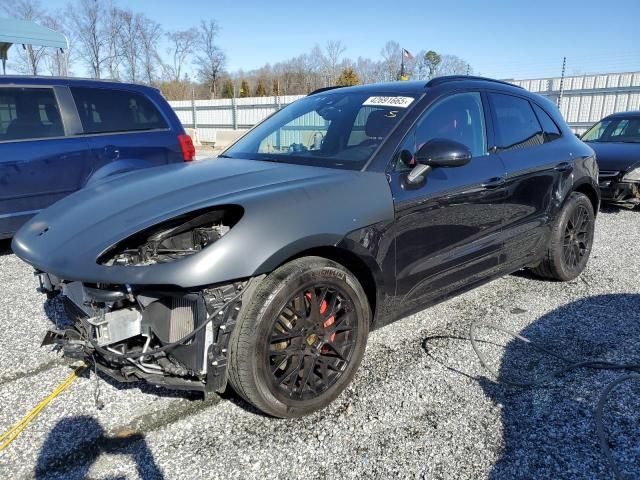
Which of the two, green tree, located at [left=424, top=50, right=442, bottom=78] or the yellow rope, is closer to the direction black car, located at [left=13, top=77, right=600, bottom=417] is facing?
the yellow rope

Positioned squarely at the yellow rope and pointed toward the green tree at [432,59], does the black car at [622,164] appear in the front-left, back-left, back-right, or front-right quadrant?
front-right

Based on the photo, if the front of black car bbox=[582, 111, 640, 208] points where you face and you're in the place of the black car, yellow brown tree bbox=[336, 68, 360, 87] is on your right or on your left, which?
on your right

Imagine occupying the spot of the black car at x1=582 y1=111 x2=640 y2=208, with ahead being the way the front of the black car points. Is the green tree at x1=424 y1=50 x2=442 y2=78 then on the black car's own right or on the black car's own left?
on the black car's own right

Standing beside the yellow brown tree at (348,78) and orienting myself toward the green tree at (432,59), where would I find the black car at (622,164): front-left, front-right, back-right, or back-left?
front-right

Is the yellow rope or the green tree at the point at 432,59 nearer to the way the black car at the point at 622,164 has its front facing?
the yellow rope

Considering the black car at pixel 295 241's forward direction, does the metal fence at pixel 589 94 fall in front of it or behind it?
behind

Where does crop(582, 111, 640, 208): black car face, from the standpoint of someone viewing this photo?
facing the viewer and to the left of the viewer

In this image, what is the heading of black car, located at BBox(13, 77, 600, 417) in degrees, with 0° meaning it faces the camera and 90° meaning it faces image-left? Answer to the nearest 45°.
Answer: approximately 45°

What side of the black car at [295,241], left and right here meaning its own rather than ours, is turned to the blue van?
right

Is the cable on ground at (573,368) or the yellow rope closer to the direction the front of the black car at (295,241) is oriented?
the yellow rope

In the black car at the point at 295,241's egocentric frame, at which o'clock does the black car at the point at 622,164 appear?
the black car at the point at 622,164 is roughly at 6 o'clock from the black car at the point at 295,241.

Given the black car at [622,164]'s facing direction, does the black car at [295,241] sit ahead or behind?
ahead
